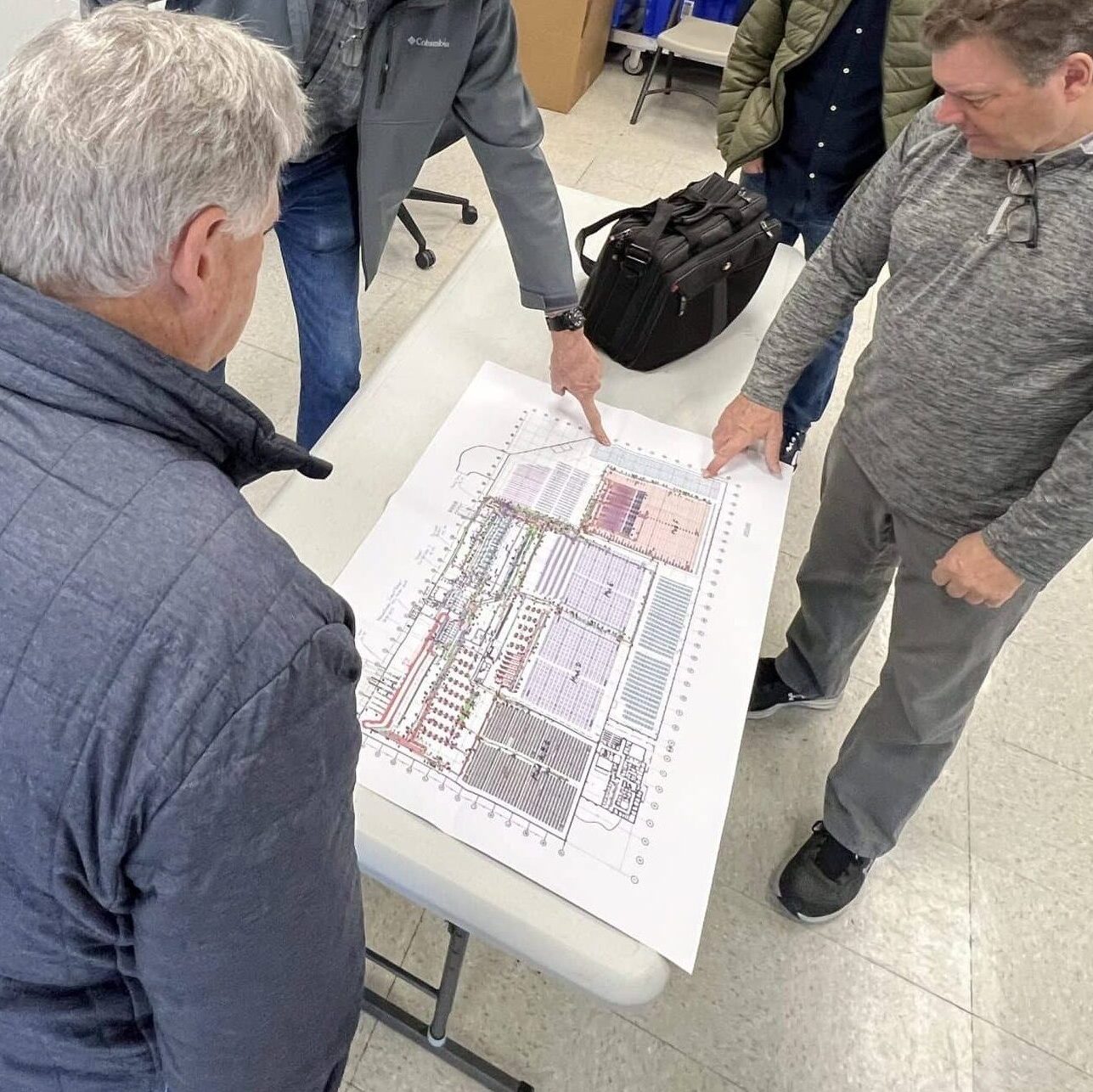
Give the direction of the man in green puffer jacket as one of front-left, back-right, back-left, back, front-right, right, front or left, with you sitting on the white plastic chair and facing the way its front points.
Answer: front-left

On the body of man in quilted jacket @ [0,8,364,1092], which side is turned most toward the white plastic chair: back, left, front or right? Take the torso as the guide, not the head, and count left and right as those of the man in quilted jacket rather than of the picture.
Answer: front

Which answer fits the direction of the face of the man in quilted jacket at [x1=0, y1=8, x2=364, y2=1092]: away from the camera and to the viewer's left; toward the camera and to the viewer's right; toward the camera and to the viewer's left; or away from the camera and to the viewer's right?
away from the camera and to the viewer's right

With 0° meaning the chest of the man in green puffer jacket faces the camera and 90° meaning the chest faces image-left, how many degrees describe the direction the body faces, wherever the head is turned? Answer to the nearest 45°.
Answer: approximately 0°

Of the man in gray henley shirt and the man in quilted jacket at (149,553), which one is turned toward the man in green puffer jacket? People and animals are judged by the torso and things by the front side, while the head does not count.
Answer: the man in quilted jacket

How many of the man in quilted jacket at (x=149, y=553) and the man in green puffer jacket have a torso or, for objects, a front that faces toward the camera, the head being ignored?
1

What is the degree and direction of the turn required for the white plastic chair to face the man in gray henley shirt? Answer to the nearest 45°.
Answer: approximately 45° to its left

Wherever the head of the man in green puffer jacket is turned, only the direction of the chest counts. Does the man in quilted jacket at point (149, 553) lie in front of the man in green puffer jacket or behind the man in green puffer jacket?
in front

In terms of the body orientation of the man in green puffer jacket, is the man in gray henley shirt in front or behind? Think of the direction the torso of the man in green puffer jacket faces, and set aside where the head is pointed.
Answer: in front

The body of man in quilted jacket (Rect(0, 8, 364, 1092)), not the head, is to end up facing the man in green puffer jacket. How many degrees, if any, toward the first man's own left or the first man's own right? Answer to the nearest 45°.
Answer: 0° — they already face them
